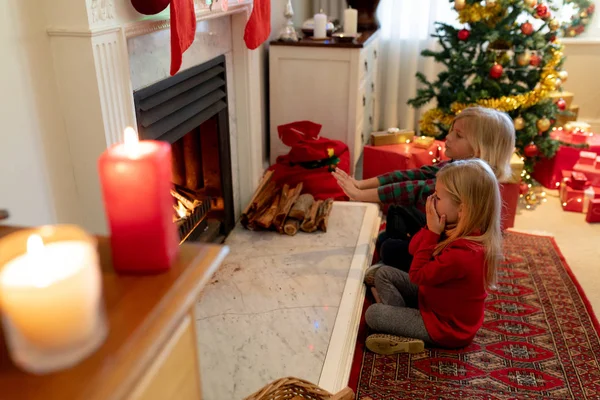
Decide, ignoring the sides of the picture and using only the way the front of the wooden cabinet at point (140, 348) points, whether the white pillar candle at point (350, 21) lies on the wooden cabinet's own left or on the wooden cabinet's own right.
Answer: on the wooden cabinet's own left

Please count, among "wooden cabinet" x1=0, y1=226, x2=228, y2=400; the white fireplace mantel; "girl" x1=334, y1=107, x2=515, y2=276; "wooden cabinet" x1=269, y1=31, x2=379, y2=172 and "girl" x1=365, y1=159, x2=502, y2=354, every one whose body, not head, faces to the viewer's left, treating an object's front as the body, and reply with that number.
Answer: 2

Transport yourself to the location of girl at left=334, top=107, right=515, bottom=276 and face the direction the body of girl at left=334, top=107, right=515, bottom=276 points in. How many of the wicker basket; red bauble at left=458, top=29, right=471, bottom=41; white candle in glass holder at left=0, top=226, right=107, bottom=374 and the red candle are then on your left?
3

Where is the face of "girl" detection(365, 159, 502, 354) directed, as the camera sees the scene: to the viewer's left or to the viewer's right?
to the viewer's left

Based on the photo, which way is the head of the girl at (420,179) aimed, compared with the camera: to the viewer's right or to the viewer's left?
to the viewer's left

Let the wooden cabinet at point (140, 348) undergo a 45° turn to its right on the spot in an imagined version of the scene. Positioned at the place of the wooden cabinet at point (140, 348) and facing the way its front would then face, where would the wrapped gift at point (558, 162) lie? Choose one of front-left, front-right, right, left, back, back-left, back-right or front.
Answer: back-left

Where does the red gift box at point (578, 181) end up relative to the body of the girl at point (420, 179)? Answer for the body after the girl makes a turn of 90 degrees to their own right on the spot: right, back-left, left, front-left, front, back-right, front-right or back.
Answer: front-right

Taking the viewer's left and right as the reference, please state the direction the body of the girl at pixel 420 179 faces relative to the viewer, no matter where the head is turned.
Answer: facing to the left of the viewer

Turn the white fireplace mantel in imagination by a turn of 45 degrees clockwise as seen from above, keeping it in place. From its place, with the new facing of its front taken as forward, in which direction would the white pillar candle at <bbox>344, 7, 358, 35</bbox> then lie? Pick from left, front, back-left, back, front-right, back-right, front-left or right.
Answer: back-left

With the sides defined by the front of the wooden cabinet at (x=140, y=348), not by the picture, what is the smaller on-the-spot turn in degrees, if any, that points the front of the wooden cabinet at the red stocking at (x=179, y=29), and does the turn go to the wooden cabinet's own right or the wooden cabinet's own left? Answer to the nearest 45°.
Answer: approximately 135° to the wooden cabinet's own left

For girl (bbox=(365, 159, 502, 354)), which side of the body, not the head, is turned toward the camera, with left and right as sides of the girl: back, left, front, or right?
left

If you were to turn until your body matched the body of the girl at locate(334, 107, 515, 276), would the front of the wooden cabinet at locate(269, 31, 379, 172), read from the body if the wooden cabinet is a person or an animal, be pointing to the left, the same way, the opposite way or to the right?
the opposite way

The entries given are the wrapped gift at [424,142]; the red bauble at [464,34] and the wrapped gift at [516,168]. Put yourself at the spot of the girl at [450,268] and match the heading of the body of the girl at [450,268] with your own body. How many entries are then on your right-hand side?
3

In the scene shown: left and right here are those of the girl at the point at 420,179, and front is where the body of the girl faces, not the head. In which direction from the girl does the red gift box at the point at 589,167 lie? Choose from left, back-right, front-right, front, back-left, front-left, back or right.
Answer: back-right

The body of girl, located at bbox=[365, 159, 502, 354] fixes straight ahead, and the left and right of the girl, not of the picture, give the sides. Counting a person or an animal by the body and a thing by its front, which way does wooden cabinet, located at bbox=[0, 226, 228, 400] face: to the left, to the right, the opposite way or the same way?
the opposite way

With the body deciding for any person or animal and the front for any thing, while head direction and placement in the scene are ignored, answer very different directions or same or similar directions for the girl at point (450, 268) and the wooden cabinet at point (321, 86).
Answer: very different directions
